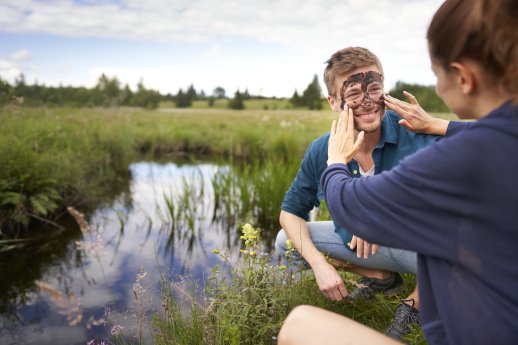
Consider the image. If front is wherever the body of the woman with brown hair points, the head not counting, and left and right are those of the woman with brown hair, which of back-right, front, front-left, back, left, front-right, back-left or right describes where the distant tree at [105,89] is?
front

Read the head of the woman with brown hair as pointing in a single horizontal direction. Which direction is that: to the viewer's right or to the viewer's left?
to the viewer's left

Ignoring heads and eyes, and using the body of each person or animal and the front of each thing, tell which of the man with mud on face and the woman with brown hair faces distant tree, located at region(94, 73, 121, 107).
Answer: the woman with brown hair

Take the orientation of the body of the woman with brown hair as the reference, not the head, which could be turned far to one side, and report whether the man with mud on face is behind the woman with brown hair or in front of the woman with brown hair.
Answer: in front

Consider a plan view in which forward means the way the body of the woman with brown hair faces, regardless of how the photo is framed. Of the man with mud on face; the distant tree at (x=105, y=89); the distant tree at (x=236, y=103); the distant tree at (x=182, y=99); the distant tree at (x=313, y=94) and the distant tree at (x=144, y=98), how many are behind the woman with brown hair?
0

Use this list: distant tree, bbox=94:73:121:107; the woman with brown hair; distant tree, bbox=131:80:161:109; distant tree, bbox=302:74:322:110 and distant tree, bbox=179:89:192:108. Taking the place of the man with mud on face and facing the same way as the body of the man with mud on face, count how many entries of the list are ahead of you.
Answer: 1

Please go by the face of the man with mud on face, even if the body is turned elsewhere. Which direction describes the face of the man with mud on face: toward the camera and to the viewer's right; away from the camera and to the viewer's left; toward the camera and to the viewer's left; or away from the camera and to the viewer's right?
toward the camera and to the viewer's right

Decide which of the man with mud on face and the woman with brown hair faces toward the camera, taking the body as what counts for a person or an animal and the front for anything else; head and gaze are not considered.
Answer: the man with mud on face

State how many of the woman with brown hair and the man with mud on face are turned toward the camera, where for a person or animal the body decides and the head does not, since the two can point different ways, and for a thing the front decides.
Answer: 1

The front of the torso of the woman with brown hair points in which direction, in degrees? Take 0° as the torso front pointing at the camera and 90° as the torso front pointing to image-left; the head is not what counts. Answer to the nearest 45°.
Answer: approximately 135°

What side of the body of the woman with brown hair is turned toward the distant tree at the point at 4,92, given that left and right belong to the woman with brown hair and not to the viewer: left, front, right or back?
front

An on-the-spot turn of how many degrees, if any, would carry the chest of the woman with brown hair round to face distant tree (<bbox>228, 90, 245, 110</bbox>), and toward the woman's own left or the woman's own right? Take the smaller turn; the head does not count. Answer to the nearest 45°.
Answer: approximately 45° to the woman's own right

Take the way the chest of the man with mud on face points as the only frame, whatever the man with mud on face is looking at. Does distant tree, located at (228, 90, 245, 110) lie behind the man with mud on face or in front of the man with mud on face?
behind

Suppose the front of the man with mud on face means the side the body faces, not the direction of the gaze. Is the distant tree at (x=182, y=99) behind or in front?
behind

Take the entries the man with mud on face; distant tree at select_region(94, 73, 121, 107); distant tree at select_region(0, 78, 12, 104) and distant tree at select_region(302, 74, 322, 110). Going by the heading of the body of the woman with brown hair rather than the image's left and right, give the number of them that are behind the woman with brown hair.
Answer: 0

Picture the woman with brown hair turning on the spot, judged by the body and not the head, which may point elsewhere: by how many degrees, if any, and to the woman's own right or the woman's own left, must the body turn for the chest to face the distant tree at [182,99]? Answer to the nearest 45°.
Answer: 0° — they already face it

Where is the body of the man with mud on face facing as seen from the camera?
toward the camera
